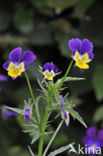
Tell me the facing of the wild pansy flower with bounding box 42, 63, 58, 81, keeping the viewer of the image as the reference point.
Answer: facing the viewer

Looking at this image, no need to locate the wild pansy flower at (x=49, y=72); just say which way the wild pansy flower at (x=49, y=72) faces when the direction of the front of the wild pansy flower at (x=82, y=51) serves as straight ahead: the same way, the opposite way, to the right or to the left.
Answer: the same way

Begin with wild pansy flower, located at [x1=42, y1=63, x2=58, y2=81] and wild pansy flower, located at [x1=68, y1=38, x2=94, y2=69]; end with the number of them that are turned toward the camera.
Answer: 2

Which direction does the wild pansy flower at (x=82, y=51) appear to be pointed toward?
toward the camera
